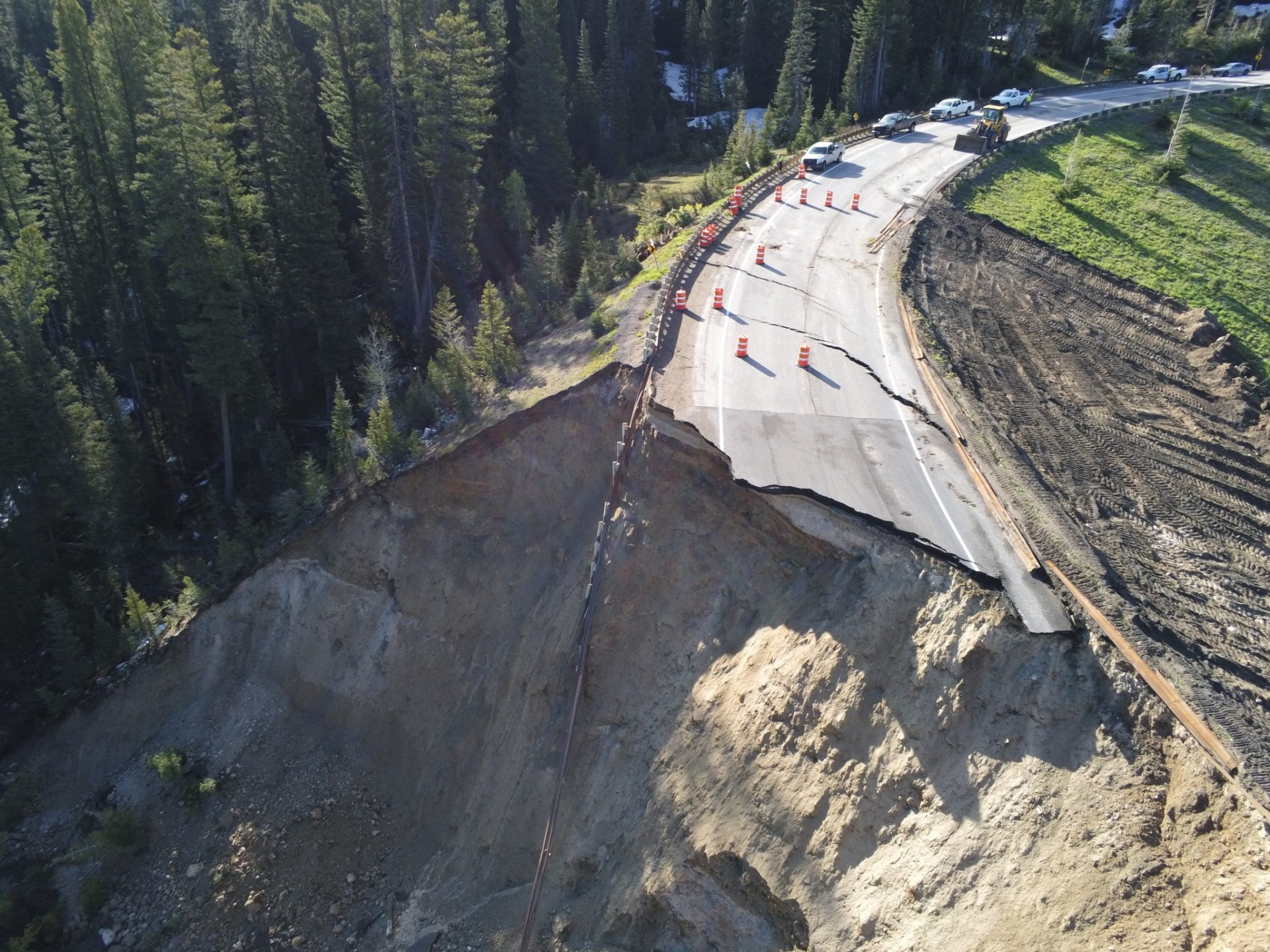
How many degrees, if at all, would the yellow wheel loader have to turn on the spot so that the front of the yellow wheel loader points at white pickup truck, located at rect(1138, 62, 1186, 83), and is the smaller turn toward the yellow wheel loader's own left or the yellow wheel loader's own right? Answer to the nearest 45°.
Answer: approximately 180°

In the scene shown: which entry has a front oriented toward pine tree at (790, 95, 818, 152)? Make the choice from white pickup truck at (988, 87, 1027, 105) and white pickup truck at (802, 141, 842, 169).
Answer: white pickup truck at (988, 87, 1027, 105)

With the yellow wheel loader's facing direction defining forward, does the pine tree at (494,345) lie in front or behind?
in front

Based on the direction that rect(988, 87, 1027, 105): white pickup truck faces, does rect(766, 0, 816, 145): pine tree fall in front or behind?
in front

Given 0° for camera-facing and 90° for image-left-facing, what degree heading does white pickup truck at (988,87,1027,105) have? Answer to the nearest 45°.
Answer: approximately 45°

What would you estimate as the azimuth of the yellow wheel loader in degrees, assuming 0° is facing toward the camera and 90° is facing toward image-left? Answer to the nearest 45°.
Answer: approximately 45°

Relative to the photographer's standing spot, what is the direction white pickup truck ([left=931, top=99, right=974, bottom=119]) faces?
facing the viewer and to the left of the viewer

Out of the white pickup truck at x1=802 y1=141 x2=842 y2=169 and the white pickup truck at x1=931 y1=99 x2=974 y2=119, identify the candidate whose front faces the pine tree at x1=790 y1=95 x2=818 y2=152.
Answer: the white pickup truck at x1=931 y1=99 x2=974 y2=119

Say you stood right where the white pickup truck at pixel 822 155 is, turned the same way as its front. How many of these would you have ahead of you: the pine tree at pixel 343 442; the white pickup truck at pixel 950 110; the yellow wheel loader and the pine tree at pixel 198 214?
2

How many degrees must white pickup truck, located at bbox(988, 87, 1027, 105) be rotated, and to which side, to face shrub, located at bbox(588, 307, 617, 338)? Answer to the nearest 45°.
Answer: approximately 45° to its left

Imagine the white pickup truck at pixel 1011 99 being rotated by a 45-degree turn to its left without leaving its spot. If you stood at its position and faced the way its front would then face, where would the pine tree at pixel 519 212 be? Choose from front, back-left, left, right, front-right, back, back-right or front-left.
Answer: front-right

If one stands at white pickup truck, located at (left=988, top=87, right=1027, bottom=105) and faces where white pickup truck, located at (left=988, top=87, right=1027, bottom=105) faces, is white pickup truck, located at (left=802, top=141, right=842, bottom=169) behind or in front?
in front
